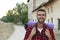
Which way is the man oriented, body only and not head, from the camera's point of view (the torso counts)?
toward the camera
